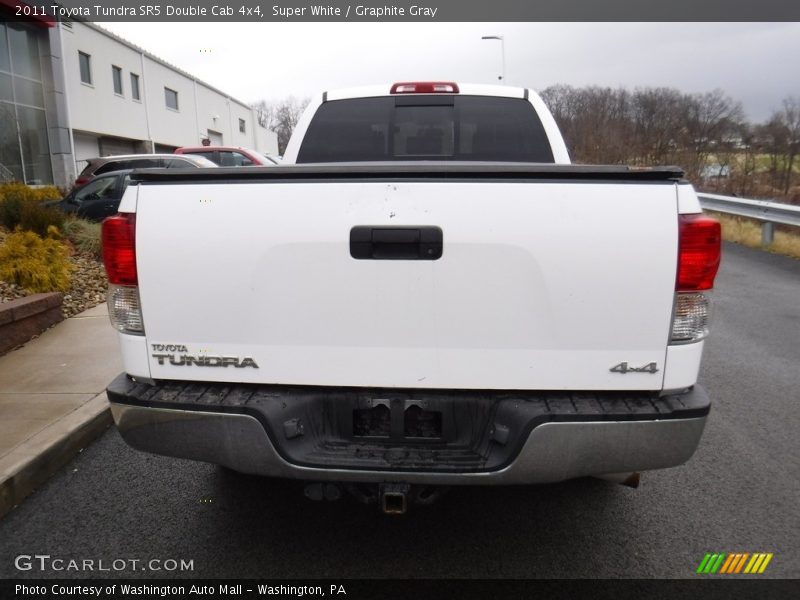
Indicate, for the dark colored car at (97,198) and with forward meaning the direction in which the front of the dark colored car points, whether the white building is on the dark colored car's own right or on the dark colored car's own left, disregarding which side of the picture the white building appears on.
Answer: on the dark colored car's own right

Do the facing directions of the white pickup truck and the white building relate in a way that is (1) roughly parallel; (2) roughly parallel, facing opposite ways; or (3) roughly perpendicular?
roughly perpendicular

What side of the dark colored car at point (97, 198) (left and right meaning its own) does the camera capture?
left

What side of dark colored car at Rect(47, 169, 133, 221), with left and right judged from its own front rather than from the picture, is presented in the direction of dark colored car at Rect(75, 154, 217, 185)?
right

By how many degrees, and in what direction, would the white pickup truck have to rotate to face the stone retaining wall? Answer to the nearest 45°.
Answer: approximately 45° to its left

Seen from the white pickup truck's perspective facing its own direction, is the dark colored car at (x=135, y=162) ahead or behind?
ahead

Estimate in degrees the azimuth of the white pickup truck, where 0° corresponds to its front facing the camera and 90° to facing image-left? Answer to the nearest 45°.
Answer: approximately 180°

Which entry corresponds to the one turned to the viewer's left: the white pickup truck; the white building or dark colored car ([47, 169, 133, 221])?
the dark colored car

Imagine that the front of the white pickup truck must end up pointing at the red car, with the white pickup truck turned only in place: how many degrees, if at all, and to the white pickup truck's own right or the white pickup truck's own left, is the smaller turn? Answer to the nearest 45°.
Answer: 0° — it already faces it
